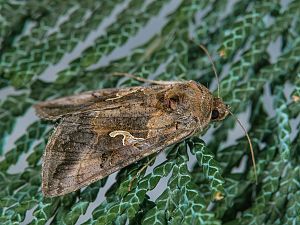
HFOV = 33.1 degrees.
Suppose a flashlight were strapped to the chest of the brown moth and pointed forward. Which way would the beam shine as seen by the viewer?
to the viewer's right
